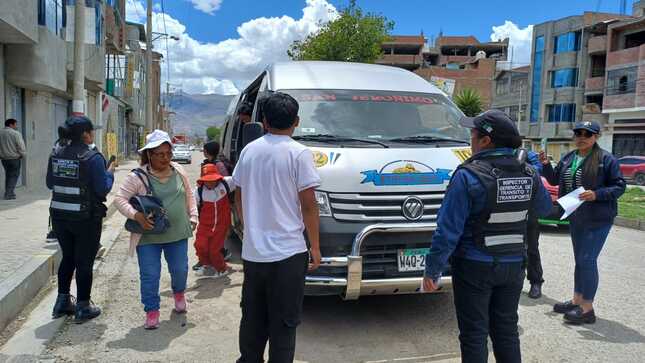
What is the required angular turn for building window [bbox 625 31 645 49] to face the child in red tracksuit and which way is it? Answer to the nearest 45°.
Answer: approximately 45° to its left

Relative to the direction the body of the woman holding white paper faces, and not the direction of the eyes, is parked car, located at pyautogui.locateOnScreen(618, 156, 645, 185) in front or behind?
behind

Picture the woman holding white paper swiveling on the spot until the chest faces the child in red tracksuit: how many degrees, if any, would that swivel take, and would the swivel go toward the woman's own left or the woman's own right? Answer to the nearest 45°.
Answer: approximately 45° to the woman's own right

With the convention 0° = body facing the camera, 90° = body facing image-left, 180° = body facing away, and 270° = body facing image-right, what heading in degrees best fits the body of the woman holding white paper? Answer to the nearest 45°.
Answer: approximately 45°

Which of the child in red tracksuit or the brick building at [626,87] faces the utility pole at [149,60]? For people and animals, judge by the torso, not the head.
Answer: the brick building

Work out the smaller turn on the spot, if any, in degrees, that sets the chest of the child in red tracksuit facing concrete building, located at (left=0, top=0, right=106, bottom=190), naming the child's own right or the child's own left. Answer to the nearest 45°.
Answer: approximately 135° to the child's own right

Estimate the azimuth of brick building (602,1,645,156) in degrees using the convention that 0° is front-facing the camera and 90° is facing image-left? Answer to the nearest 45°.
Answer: approximately 45°

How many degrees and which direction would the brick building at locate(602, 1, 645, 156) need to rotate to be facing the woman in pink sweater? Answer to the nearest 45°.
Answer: approximately 45° to its left

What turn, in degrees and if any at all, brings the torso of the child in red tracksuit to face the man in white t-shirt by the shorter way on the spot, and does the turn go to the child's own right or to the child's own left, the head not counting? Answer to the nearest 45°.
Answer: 0° — they already face them

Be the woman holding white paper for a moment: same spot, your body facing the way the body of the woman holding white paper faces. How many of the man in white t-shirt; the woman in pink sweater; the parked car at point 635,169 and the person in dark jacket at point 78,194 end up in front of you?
3
